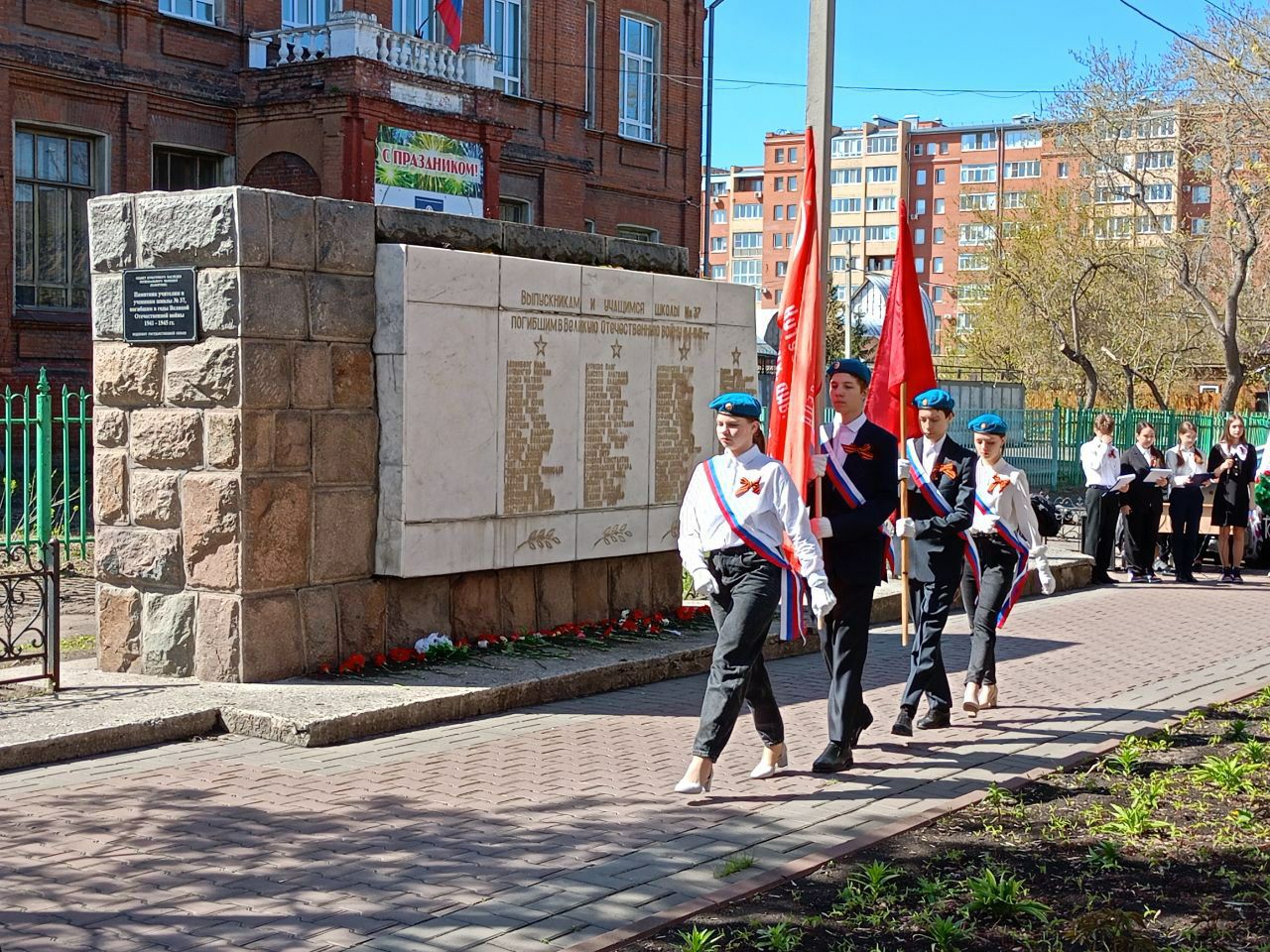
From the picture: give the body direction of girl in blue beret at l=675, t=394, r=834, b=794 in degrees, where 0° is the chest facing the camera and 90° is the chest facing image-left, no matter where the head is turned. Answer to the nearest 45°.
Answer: approximately 45°

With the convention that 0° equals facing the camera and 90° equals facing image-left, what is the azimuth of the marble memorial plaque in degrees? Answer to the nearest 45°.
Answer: approximately 315°

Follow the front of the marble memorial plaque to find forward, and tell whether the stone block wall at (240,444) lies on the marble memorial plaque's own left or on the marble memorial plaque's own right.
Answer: on the marble memorial plaque's own right
